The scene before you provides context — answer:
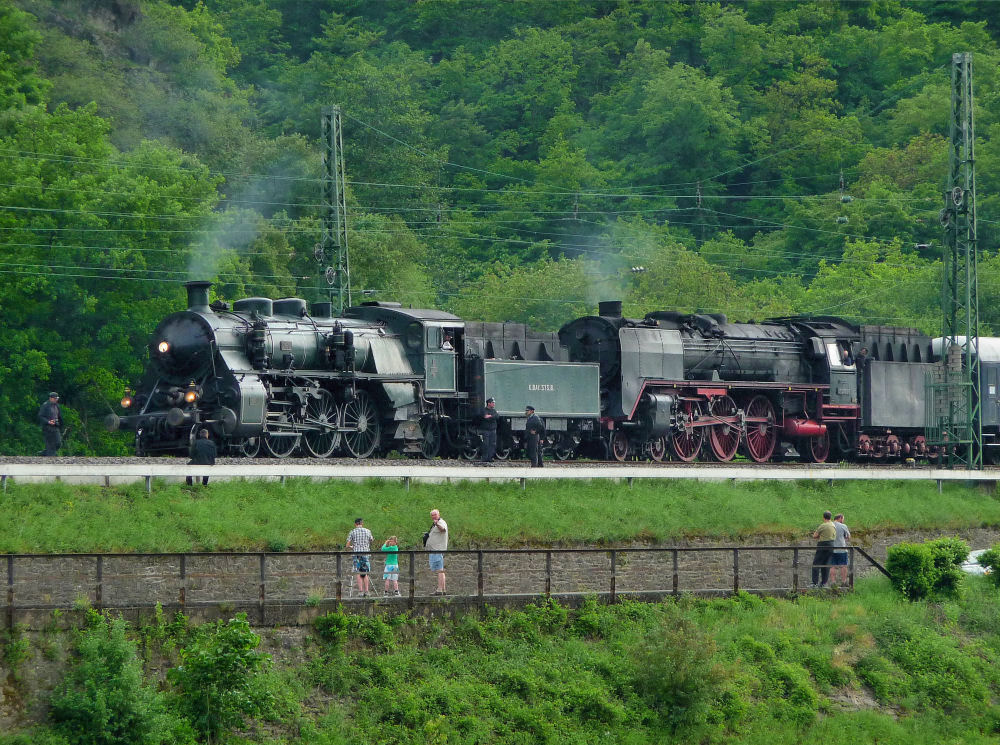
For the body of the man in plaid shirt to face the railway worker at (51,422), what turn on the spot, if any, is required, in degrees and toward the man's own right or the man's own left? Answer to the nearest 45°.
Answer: approximately 45° to the man's own left

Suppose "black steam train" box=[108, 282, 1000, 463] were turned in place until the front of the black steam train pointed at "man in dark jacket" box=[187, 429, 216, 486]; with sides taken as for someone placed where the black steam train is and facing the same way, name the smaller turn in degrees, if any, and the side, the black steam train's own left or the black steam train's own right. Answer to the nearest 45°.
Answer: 0° — it already faces them

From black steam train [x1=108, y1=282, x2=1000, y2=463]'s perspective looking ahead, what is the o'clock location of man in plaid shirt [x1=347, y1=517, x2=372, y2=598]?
The man in plaid shirt is roughly at 11 o'clock from the black steam train.

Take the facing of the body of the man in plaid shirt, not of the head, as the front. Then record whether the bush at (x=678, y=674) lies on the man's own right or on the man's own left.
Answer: on the man's own right

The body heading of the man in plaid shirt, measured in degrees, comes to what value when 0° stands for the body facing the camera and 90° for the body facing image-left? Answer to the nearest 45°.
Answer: approximately 180°

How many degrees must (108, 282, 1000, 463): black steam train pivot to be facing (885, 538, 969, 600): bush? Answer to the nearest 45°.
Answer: approximately 90° to its left

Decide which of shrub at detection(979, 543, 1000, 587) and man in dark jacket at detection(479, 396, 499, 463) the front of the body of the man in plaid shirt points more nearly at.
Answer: the man in dark jacket

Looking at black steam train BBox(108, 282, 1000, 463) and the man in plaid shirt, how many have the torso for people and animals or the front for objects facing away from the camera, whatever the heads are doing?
1

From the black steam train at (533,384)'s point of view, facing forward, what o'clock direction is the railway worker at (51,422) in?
The railway worker is roughly at 1 o'clock from the black steam train.

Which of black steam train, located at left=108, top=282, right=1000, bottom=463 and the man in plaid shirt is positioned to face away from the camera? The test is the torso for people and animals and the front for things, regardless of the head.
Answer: the man in plaid shirt

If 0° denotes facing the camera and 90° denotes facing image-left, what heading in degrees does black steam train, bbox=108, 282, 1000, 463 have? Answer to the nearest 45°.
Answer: approximately 45°

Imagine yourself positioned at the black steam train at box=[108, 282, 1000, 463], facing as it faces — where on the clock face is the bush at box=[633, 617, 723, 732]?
The bush is roughly at 10 o'clock from the black steam train.

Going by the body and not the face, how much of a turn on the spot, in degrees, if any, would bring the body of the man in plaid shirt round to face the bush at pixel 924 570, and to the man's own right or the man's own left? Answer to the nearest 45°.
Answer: approximately 90° to the man's own right

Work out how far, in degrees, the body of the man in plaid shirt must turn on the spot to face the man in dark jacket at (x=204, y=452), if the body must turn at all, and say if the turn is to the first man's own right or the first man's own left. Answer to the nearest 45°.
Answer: approximately 45° to the first man's own left

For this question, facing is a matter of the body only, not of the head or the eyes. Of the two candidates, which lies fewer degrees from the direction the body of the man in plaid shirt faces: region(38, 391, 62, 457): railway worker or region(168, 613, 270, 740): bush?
the railway worker
